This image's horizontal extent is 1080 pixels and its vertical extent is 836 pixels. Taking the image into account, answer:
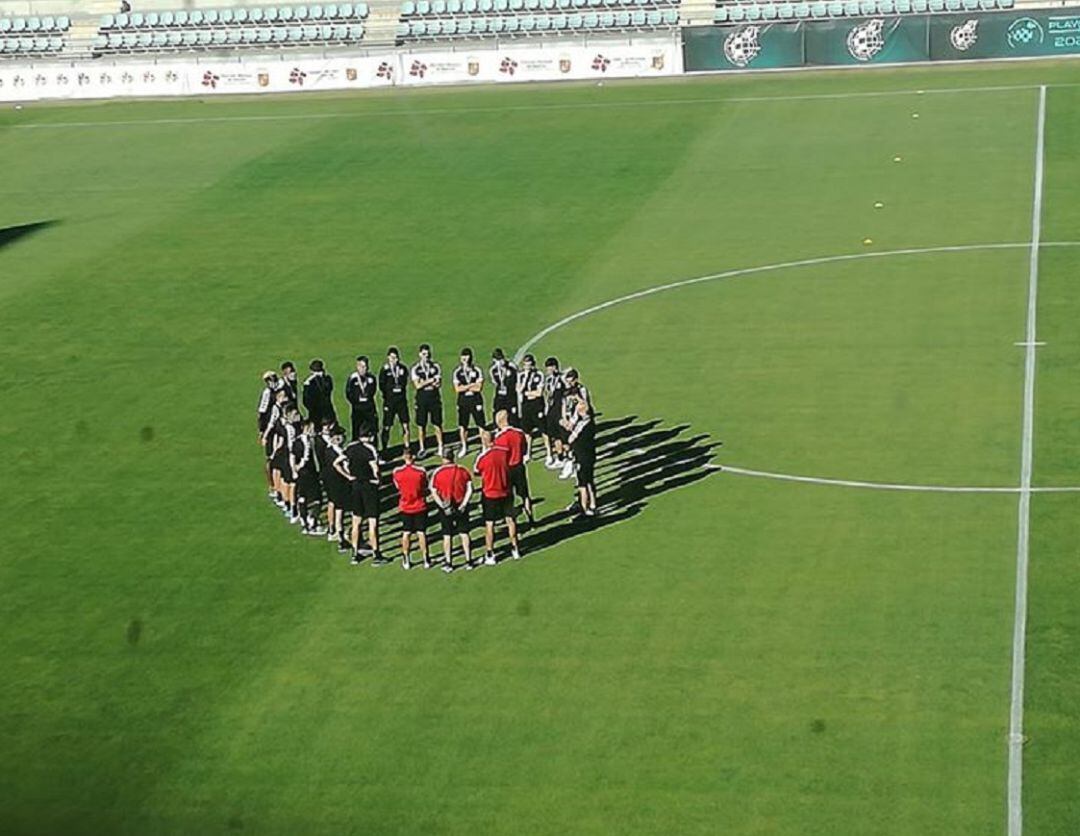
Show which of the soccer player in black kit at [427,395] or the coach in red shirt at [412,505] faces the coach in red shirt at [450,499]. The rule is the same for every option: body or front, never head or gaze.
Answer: the soccer player in black kit

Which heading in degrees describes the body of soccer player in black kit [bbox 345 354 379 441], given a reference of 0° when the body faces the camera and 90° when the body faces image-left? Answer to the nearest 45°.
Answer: approximately 0°

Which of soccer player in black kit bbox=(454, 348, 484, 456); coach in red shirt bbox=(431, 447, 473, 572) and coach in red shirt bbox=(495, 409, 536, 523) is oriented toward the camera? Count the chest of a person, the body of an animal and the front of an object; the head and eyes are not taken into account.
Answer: the soccer player in black kit

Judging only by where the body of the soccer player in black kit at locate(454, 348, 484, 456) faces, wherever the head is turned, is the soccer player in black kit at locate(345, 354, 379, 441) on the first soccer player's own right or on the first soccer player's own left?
on the first soccer player's own right

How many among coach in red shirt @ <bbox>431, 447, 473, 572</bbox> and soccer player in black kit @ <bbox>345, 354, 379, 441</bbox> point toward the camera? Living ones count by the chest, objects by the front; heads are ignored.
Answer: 1

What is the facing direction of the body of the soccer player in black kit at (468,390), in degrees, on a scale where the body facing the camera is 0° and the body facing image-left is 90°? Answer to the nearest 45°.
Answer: approximately 0°

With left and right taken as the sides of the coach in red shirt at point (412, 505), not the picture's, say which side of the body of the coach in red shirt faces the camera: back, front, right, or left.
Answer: back

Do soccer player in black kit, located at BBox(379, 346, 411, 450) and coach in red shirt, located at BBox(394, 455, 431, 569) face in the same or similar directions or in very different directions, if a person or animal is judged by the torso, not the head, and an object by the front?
very different directions

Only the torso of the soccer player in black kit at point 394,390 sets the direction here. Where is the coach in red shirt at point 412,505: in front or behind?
in front

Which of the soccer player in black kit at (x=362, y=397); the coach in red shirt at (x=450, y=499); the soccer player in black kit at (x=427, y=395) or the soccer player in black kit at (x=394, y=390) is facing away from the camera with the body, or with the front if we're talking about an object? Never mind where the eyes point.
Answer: the coach in red shirt

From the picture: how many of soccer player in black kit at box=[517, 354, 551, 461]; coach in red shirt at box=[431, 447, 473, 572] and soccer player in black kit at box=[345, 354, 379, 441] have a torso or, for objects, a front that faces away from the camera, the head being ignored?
1

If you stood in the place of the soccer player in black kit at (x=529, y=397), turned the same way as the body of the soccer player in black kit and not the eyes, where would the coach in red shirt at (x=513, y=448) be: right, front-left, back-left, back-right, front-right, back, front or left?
front-left
